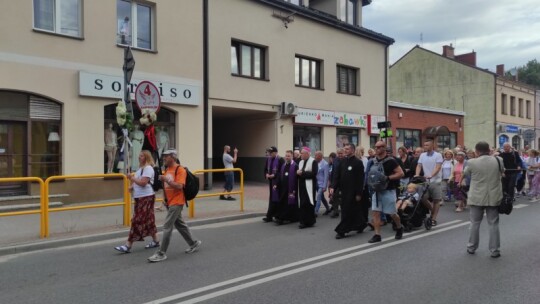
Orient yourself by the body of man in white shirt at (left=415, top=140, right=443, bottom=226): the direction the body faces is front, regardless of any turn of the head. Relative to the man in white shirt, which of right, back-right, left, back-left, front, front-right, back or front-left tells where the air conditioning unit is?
right

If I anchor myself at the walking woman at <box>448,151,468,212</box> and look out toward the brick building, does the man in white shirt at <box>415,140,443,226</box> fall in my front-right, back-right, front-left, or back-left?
back-left

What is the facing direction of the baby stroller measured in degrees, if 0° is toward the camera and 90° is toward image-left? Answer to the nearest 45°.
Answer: approximately 45°

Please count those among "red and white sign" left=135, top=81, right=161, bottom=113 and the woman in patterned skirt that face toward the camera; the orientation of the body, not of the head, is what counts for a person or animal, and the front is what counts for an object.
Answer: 1

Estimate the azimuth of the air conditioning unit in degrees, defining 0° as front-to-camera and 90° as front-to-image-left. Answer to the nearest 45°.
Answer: approximately 315°

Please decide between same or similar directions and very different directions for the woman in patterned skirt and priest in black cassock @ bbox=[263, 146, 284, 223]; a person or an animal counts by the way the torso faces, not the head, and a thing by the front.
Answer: same or similar directions

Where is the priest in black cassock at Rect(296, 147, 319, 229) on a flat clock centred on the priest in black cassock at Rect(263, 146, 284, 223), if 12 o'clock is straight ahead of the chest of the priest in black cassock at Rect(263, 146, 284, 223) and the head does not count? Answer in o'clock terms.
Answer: the priest in black cassock at Rect(296, 147, 319, 229) is roughly at 9 o'clock from the priest in black cassock at Rect(263, 146, 284, 223).

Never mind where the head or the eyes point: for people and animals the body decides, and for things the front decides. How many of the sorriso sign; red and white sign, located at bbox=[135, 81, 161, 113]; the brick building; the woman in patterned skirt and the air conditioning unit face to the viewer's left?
1

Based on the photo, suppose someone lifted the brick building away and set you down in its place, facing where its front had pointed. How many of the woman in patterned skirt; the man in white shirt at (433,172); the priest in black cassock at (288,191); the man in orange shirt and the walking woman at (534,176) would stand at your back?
0

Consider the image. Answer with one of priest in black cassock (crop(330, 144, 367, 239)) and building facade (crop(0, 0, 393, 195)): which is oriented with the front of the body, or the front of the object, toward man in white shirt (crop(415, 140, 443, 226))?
the building facade

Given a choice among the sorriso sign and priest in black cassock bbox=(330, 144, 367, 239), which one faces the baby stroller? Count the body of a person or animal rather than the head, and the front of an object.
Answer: the sorriso sign

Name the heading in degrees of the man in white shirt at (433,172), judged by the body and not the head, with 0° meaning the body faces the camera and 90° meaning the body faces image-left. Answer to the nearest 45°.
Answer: approximately 45°

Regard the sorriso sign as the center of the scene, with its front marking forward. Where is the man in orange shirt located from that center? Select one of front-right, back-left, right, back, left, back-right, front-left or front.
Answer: front-right

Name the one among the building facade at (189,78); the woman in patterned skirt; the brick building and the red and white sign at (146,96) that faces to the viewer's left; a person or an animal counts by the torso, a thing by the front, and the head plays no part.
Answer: the woman in patterned skirt

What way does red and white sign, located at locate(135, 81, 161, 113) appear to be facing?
toward the camera

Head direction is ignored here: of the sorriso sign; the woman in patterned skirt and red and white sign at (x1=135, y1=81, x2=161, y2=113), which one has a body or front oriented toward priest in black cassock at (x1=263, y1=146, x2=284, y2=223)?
the sorriso sign

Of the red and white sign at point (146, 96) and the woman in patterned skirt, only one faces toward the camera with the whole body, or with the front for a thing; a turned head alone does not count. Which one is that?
the red and white sign

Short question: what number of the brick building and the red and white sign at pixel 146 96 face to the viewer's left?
0

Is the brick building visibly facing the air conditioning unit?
no
